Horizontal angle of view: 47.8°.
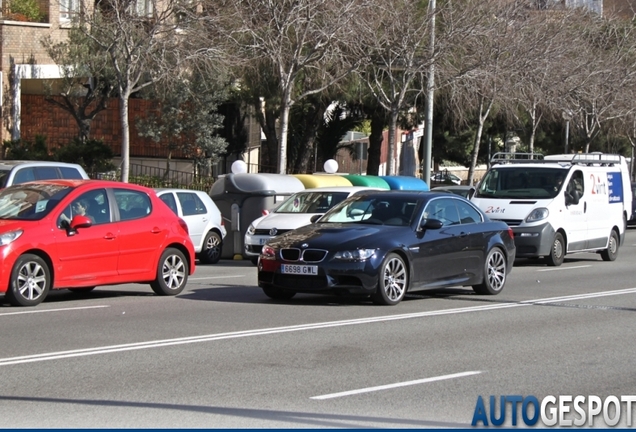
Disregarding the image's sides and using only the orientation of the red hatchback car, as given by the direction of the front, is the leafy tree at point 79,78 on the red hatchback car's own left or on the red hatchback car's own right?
on the red hatchback car's own right

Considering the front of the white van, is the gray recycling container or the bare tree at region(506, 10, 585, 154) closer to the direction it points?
the gray recycling container

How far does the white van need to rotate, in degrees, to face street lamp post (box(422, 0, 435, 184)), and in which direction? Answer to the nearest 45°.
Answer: approximately 90° to its right

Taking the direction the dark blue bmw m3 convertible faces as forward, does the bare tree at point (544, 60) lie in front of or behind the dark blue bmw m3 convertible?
behind

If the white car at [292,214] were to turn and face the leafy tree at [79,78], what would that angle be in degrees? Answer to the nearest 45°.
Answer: approximately 90° to its right

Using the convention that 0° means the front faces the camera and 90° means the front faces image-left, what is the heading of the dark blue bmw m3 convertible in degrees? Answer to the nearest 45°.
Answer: approximately 45°

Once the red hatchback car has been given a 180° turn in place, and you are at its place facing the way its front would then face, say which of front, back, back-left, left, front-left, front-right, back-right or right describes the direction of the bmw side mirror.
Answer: front-right

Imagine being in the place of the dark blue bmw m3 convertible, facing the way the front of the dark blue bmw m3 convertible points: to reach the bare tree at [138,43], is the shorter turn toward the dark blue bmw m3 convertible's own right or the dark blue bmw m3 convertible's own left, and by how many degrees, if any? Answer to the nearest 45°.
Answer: approximately 90° to the dark blue bmw m3 convertible's own right

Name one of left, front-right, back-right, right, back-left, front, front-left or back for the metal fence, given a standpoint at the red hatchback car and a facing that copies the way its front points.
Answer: back-right
